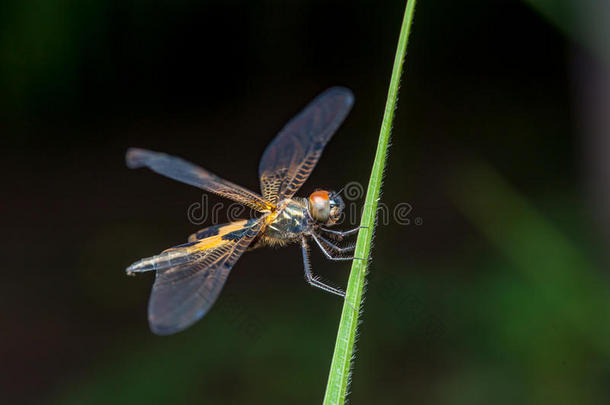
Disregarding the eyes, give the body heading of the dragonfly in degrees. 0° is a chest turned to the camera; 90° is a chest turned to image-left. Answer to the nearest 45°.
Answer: approximately 270°
